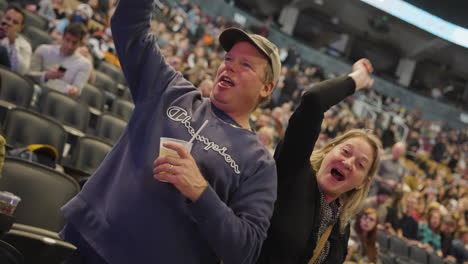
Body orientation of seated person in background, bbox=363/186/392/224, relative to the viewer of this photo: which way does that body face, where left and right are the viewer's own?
facing the viewer and to the left of the viewer

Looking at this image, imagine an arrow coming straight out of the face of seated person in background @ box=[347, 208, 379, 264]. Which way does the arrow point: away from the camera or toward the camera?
toward the camera

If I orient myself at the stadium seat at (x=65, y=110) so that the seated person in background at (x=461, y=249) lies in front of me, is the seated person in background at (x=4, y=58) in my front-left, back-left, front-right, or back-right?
back-left

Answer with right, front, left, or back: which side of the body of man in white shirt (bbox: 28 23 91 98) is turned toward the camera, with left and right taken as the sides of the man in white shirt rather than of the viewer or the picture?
front

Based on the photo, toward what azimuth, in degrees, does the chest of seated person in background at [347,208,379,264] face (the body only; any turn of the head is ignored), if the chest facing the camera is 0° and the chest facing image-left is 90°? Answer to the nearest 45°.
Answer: approximately 45°

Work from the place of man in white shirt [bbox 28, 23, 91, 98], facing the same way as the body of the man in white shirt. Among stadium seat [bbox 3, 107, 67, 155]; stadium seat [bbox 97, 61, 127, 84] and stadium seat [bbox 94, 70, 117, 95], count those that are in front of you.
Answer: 1

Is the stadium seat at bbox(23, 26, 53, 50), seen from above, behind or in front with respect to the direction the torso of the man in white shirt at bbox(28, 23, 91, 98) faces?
behind

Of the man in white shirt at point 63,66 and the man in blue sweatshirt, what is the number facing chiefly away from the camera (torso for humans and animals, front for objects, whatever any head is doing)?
0
